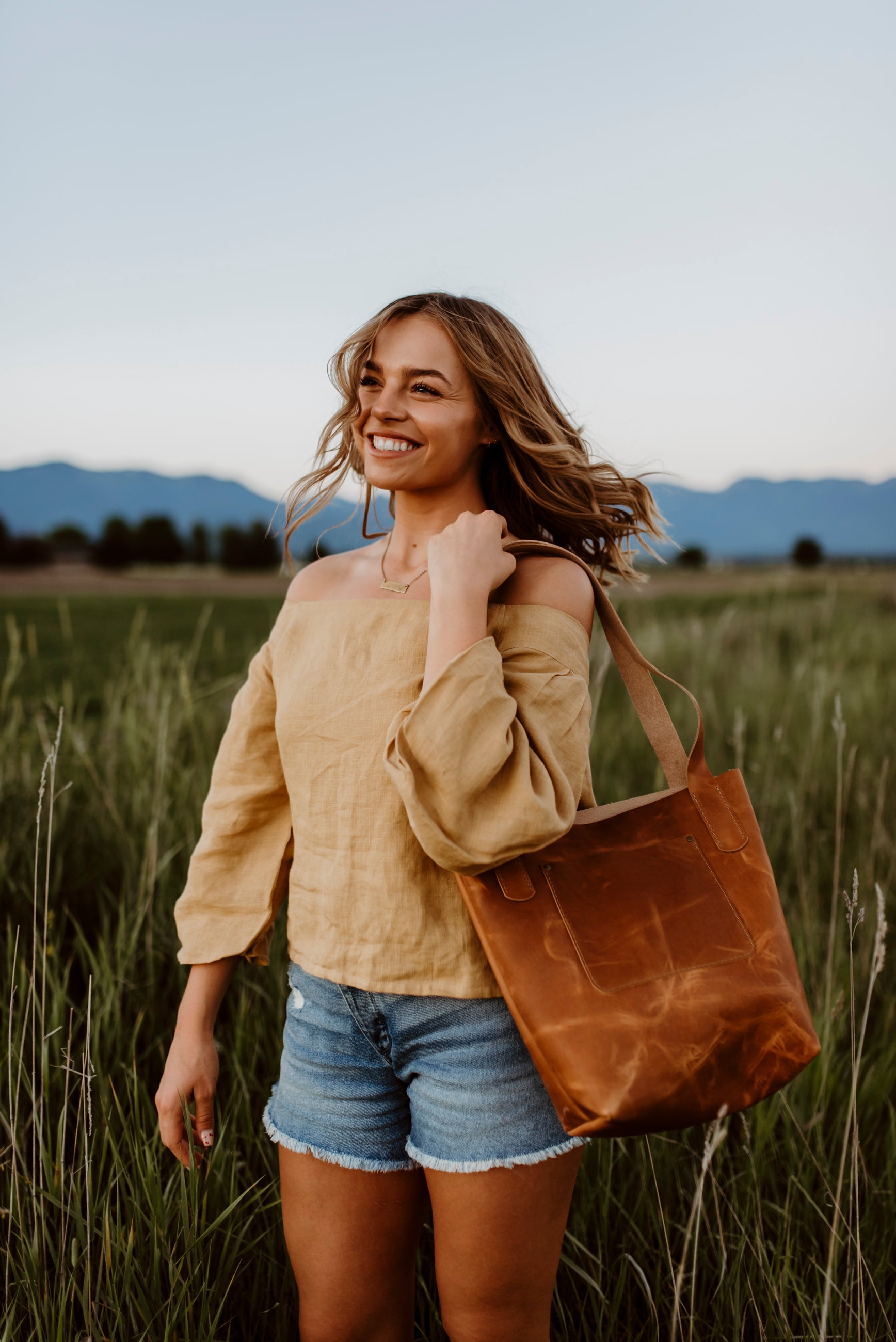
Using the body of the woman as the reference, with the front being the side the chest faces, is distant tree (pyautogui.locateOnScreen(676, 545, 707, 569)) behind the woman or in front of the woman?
behind

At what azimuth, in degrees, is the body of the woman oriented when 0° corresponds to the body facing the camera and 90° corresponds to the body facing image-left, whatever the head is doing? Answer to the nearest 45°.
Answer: approximately 45°

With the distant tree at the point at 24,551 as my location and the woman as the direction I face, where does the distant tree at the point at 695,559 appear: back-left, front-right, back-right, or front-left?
front-left

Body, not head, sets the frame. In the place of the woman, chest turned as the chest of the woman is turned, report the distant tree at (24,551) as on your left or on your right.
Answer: on your right

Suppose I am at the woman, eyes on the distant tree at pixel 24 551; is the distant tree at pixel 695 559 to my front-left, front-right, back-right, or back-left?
front-right

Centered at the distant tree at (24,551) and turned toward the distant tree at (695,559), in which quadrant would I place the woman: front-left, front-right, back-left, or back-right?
front-right
